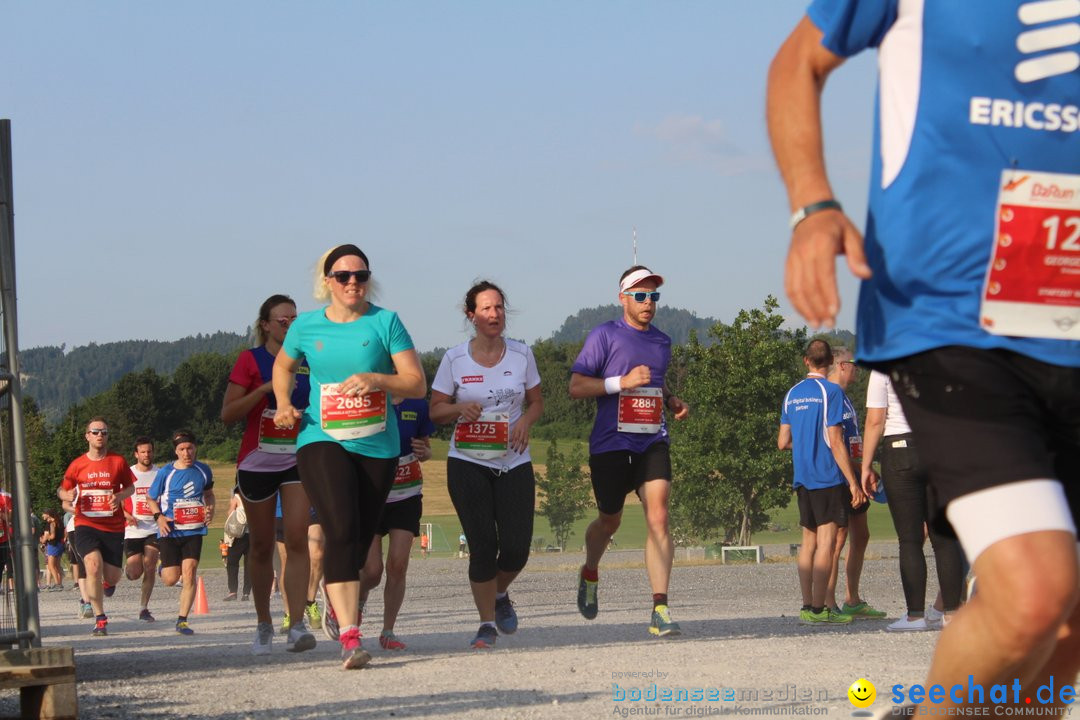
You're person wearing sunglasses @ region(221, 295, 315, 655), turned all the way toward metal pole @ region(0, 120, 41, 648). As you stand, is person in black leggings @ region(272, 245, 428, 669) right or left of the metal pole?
left

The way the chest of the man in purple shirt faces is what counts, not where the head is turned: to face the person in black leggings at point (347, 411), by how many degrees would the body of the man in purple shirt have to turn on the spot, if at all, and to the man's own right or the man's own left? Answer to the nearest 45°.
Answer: approximately 90° to the man's own right

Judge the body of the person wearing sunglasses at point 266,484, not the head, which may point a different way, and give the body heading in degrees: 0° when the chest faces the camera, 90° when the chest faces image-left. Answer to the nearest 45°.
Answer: approximately 315°

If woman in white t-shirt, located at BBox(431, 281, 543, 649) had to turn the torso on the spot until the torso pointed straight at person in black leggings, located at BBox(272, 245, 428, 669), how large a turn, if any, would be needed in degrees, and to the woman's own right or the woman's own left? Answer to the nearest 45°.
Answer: approximately 45° to the woman's own right

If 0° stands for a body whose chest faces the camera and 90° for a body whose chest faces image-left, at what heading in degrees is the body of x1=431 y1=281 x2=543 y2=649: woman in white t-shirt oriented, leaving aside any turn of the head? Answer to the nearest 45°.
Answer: approximately 0°

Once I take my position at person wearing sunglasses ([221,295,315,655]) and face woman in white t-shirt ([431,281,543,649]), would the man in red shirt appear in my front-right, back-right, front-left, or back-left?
back-left

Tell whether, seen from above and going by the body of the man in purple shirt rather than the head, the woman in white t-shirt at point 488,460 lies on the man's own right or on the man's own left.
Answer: on the man's own right

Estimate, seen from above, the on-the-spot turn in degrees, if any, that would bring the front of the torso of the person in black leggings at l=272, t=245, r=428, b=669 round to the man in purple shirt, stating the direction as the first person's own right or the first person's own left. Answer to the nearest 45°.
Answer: approximately 135° to the first person's own left

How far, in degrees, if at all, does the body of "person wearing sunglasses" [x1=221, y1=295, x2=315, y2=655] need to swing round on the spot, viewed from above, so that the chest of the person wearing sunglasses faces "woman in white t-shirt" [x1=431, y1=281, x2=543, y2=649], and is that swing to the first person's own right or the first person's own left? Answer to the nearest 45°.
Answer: approximately 45° to the first person's own left
